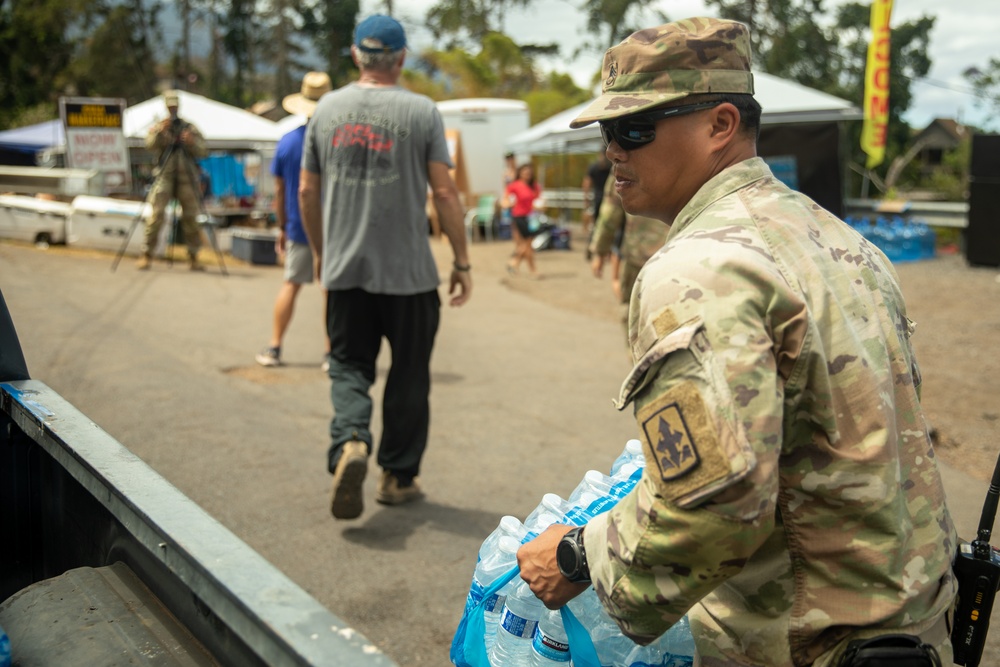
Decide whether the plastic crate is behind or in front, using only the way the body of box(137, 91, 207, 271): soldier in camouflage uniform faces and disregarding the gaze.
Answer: behind

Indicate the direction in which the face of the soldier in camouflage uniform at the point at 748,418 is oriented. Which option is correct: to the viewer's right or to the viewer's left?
to the viewer's left

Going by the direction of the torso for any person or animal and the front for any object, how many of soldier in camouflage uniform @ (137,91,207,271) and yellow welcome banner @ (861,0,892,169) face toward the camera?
2

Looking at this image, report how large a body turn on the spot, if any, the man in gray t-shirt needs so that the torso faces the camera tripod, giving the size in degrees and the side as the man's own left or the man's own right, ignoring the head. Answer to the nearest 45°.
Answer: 0° — they already face it

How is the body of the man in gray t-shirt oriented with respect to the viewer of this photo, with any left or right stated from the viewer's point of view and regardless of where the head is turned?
facing away from the viewer

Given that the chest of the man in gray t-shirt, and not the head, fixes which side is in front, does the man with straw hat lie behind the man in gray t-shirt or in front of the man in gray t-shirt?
in front

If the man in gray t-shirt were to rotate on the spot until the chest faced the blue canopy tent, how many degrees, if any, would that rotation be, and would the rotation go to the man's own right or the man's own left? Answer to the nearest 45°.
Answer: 0° — they already face it

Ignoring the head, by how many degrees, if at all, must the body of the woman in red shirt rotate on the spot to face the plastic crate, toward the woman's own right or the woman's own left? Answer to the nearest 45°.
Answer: approximately 90° to the woman's own right

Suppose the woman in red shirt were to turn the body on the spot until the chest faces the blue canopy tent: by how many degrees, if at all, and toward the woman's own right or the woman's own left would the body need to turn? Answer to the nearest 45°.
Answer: approximately 135° to the woman's own right

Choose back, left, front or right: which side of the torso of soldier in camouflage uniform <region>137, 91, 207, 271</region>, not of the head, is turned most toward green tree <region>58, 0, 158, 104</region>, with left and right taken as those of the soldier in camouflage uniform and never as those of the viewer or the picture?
back

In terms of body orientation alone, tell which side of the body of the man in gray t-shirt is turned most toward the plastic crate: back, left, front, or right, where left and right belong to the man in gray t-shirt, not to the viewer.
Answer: front

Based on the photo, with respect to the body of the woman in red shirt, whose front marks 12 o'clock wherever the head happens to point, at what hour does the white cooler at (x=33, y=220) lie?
The white cooler is roughly at 3 o'clock from the woman in red shirt.

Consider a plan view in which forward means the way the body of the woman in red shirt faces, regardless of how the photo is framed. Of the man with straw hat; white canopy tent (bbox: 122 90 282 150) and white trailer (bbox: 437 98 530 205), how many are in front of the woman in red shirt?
1
